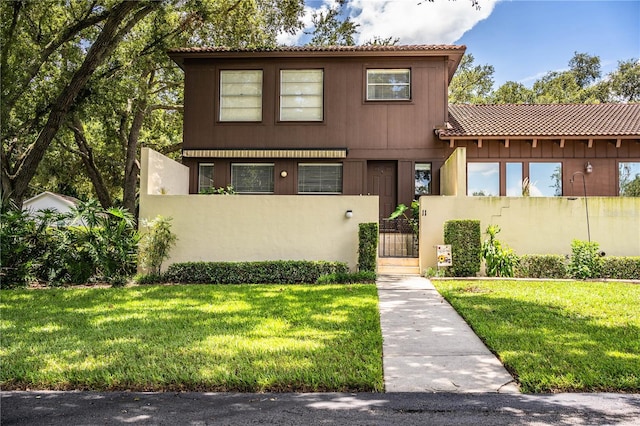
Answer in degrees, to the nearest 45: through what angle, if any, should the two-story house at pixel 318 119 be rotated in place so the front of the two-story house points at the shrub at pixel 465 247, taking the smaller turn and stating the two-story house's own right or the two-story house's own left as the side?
approximately 45° to the two-story house's own left

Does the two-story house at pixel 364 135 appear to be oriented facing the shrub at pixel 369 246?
yes

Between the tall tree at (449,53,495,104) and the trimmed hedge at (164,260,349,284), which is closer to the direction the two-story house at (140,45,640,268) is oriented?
the trimmed hedge

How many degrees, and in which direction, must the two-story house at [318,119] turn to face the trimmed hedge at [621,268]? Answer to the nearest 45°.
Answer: approximately 45° to its left

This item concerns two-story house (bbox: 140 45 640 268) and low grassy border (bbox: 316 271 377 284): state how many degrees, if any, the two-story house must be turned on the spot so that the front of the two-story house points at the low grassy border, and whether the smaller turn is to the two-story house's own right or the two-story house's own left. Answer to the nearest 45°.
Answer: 0° — it already faces it

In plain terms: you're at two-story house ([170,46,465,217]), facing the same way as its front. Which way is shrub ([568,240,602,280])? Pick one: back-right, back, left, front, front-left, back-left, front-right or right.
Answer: front-left

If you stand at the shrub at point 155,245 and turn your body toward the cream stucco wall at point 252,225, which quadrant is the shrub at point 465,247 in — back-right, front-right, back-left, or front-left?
front-right

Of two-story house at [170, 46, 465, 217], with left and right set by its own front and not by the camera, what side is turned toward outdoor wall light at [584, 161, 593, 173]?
left

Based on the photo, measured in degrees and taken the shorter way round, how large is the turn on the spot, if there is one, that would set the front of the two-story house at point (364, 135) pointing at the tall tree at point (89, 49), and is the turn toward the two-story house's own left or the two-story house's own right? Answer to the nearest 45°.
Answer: approximately 90° to the two-story house's own right

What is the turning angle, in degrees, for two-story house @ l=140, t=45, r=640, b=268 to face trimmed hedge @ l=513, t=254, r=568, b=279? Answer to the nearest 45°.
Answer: approximately 45° to its left

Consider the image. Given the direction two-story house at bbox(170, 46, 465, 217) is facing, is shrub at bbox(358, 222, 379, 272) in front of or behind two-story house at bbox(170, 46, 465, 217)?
in front

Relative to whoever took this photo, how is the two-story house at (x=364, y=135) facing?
facing the viewer
